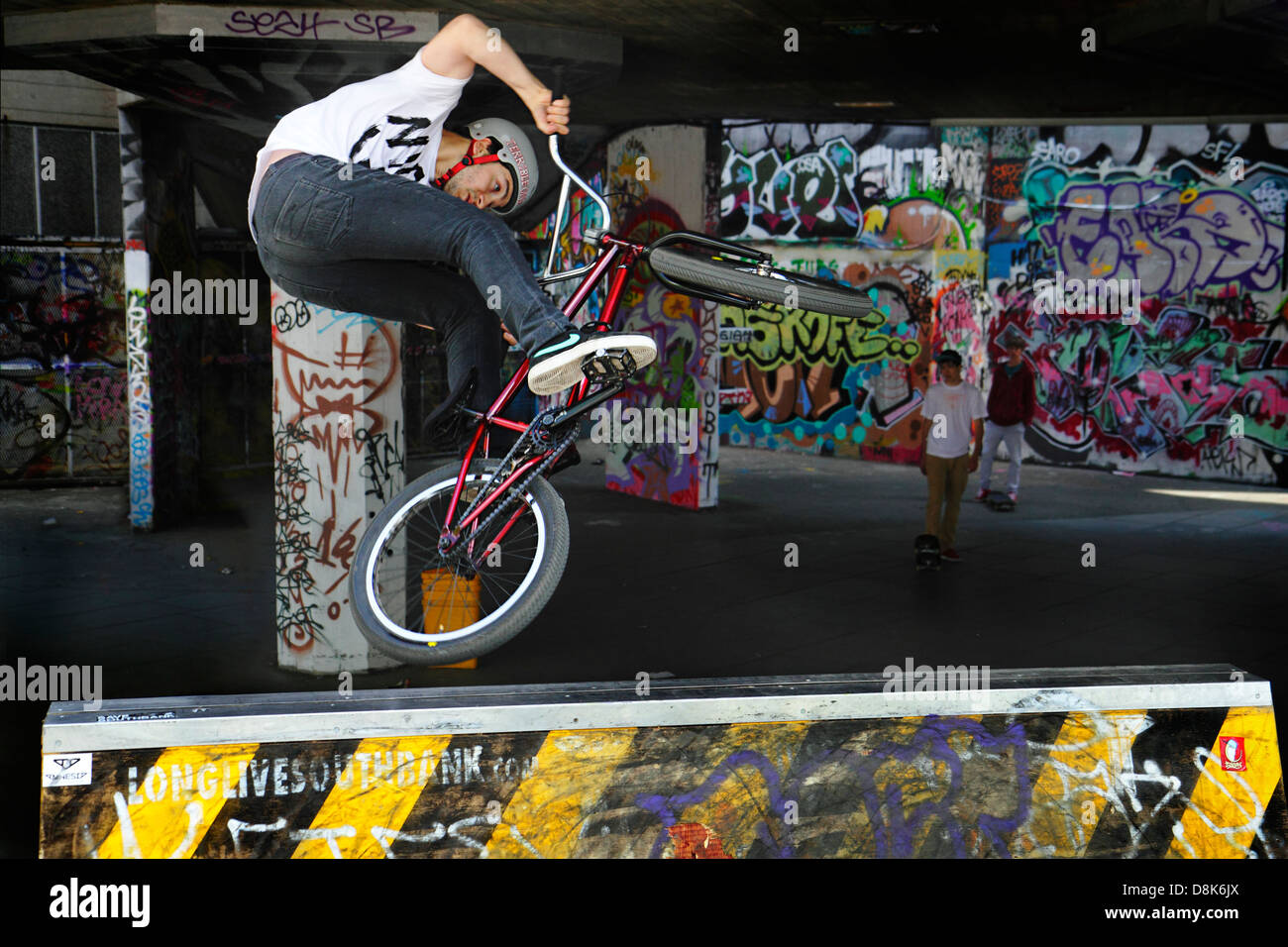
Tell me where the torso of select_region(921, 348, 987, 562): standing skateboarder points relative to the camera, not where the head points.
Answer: toward the camera

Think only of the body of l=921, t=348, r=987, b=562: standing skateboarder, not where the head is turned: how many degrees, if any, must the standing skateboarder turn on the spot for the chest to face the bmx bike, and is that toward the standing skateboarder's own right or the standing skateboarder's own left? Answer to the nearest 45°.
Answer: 0° — they already face it

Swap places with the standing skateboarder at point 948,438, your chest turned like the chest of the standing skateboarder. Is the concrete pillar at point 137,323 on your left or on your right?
on your right

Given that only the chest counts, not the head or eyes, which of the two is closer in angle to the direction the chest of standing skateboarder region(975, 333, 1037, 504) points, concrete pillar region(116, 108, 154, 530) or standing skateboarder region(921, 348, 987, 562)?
the standing skateboarder

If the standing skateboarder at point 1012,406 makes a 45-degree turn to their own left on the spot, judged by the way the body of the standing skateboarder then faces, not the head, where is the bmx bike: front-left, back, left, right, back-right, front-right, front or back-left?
front-right

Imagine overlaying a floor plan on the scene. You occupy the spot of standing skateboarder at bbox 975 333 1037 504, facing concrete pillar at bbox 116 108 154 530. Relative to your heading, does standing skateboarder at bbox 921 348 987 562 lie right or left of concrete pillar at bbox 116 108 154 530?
left

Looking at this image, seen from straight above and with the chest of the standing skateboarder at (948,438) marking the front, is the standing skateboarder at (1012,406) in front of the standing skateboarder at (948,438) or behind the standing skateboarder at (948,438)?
behind

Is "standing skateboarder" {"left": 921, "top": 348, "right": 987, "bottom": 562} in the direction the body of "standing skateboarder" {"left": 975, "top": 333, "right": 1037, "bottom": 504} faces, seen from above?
yes

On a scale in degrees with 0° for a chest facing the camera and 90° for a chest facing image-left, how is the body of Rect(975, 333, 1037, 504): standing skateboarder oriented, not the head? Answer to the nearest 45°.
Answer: approximately 0°

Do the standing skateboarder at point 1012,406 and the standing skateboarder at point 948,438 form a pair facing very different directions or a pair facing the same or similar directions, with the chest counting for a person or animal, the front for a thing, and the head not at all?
same or similar directions

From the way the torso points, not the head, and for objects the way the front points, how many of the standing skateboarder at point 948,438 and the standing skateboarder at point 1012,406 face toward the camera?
2

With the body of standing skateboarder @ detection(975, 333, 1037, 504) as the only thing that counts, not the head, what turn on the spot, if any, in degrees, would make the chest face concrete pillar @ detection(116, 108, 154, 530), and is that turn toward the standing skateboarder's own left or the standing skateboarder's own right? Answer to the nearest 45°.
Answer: approximately 45° to the standing skateboarder's own right
